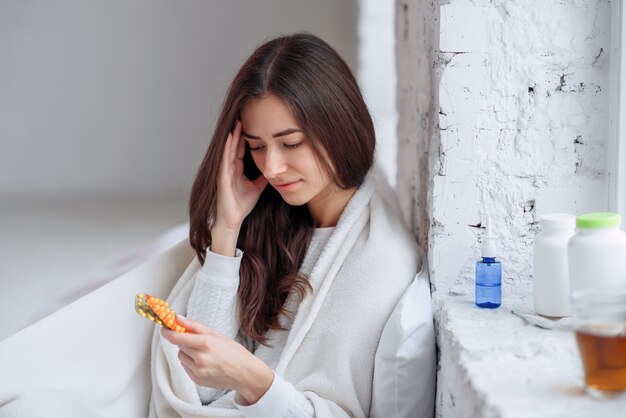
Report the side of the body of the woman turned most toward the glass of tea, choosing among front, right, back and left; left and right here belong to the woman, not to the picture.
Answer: left

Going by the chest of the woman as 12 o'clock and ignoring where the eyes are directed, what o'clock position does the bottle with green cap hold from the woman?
The bottle with green cap is roughly at 9 o'clock from the woman.

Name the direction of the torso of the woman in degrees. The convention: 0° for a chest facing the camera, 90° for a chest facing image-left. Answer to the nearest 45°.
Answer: approximately 45°

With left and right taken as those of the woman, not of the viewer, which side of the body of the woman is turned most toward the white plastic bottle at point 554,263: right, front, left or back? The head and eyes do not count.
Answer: left
